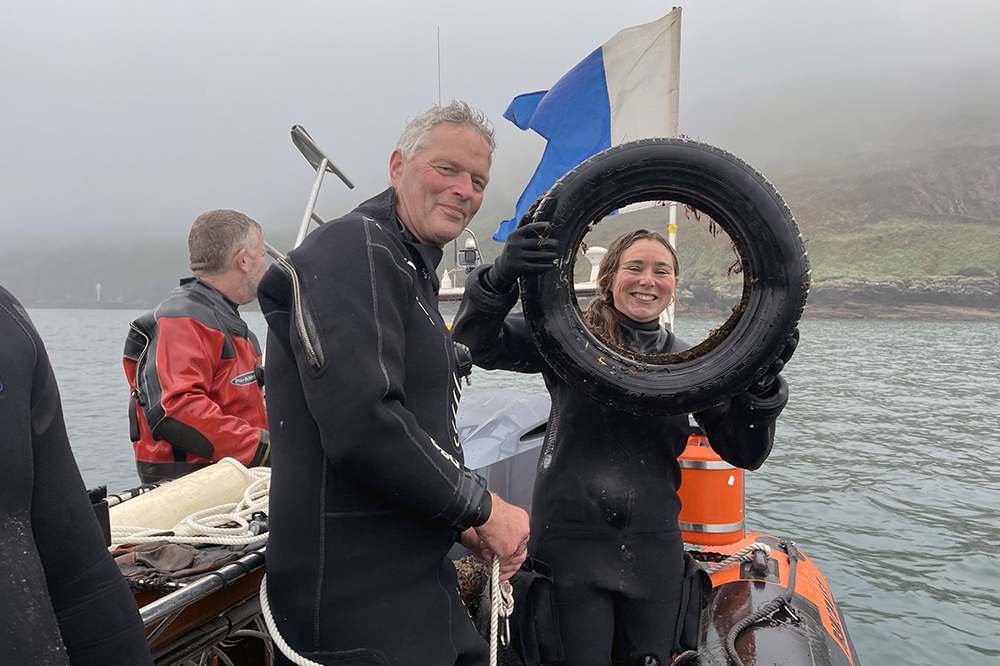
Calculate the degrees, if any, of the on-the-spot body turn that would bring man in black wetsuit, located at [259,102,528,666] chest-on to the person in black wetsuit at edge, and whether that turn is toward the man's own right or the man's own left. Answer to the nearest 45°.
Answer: approximately 135° to the man's own right

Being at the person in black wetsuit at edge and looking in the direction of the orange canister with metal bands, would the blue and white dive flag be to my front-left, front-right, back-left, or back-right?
front-left

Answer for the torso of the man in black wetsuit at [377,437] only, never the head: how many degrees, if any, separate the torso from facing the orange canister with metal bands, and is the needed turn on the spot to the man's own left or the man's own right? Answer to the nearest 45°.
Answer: approximately 45° to the man's own left

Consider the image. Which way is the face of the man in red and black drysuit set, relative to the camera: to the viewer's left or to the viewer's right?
to the viewer's right
